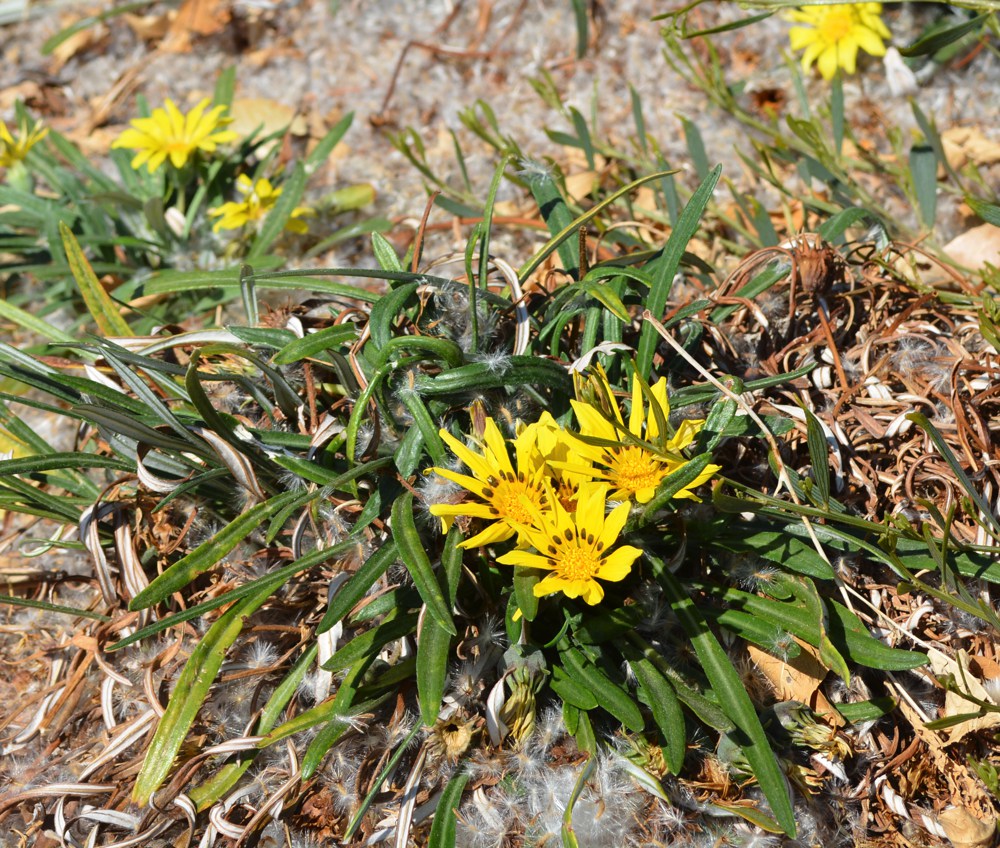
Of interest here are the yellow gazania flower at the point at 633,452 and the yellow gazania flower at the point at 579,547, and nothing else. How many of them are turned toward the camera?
2

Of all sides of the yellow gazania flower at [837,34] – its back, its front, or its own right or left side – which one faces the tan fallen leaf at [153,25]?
right

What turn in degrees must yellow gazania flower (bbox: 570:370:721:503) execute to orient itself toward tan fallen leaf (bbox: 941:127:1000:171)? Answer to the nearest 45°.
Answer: approximately 135° to its left

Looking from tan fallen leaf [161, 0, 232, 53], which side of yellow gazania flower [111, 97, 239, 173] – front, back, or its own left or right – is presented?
back

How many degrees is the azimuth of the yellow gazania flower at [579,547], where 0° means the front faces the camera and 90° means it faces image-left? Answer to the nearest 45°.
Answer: approximately 0°

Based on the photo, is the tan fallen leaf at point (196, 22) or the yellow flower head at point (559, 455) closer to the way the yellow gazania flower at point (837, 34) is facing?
the yellow flower head

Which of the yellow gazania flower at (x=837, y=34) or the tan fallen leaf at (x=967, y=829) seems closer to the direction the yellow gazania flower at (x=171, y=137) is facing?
the tan fallen leaf

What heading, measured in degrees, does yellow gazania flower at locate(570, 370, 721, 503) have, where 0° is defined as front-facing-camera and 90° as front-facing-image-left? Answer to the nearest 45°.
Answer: approximately 0°

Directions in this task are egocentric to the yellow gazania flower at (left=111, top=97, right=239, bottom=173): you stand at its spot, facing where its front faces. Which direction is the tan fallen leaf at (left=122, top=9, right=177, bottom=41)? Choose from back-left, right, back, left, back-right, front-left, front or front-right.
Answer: back
